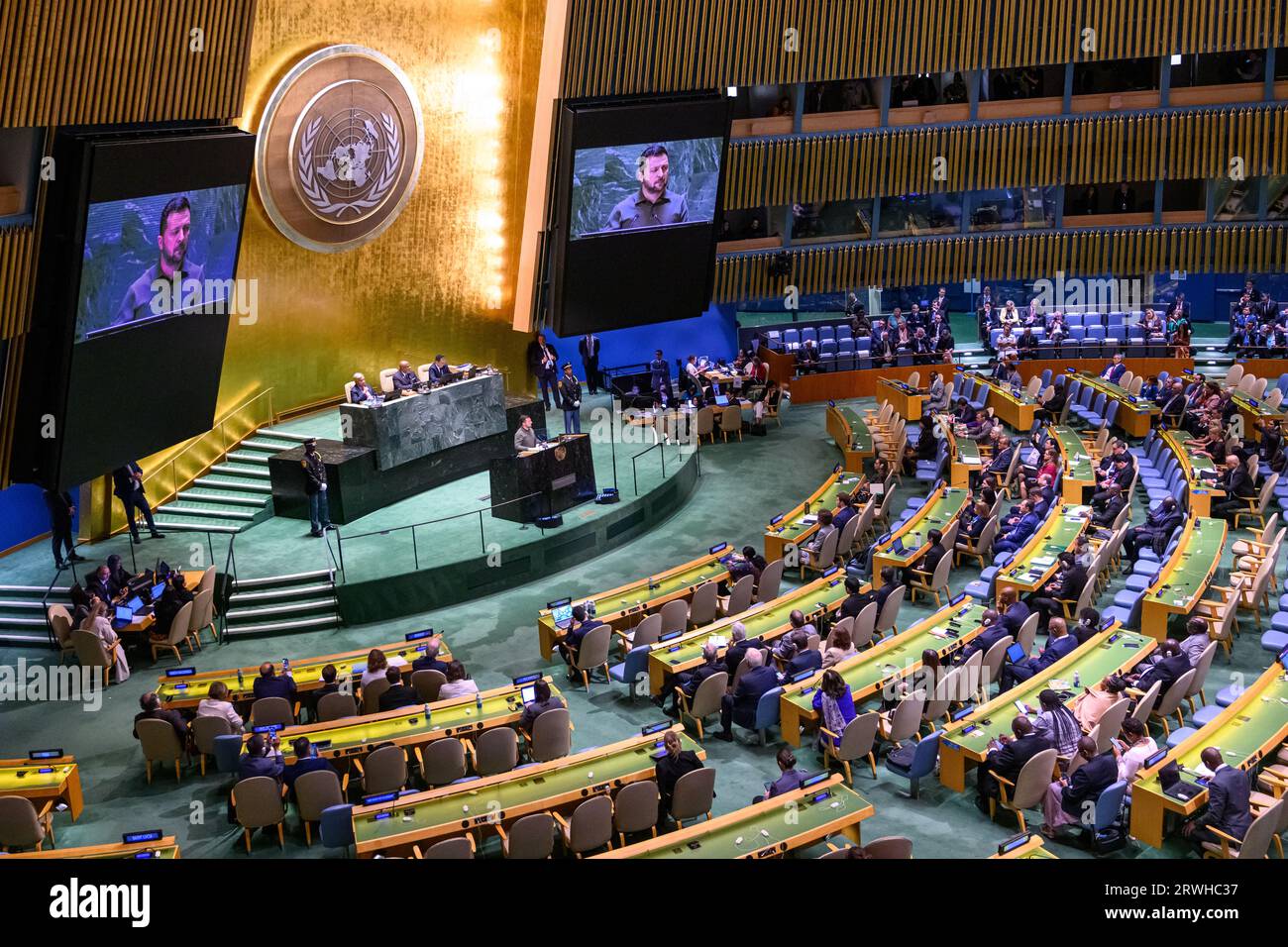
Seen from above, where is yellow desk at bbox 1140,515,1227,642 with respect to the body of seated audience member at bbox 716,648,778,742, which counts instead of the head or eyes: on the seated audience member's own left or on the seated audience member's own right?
on the seated audience member's own right

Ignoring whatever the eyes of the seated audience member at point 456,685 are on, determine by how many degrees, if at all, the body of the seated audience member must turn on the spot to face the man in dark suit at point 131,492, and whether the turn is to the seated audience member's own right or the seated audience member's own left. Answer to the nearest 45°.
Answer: approximately 45° to the seated audience member's own left

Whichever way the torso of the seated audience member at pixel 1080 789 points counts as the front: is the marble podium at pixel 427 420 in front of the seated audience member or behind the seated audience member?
in front

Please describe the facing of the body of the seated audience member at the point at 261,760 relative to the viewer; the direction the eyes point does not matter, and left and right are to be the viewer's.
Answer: facing away from the viewer

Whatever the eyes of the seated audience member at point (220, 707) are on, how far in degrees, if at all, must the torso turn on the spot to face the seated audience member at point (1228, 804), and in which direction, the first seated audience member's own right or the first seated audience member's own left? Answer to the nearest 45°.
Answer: approximately 135° to the first seated audience member's own right

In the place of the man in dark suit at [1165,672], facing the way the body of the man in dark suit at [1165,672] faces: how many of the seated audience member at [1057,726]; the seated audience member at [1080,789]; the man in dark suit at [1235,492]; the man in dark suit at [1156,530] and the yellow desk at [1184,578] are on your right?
3

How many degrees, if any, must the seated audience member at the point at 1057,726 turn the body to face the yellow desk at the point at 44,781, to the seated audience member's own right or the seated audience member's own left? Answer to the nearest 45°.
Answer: approximately 45° to the seated audience member's own left

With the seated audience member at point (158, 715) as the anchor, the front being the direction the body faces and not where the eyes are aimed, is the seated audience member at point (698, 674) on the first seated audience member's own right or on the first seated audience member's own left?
on the first seated audience member's own right

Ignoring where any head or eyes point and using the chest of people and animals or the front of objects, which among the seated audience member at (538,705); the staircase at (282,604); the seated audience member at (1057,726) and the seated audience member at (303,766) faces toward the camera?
the staircase

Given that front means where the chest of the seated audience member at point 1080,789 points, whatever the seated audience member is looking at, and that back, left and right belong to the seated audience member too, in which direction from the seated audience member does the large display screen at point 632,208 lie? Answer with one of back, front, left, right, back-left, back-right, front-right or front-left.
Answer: front-right

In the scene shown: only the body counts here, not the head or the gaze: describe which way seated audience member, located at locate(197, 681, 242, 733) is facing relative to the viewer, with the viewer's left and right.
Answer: facing away from the viewer

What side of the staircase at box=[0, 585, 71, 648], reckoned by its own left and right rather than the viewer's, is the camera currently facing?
front

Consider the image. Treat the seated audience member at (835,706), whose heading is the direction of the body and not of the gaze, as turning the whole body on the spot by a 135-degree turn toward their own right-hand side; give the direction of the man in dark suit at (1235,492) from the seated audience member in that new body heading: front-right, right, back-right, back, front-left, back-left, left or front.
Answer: front-left

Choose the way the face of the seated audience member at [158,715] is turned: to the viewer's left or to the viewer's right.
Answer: to the viewer's right
